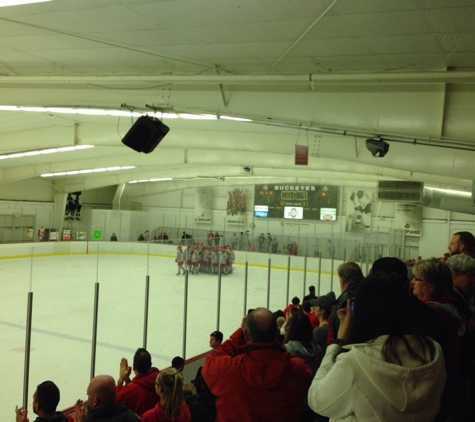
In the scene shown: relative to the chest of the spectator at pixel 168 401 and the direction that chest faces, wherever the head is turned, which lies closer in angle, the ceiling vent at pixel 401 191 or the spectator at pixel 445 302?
the ceiling vent

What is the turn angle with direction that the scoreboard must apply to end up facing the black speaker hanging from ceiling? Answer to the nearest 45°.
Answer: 0° — it already faces it

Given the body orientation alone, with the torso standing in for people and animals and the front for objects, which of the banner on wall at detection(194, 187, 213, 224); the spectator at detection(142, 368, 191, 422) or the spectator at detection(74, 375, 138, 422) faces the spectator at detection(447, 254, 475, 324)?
the banner on wall

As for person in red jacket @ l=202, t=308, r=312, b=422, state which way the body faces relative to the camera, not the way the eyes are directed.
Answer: away from the camera

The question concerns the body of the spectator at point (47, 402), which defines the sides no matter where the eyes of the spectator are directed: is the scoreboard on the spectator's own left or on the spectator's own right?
on the spectator's own right

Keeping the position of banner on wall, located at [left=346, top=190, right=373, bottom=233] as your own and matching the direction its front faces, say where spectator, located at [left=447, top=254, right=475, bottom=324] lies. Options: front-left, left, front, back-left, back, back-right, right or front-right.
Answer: front

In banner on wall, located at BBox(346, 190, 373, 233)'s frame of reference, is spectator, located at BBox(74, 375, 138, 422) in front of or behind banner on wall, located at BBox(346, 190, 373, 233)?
in front

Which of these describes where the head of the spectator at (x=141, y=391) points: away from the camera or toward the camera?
away from the camera

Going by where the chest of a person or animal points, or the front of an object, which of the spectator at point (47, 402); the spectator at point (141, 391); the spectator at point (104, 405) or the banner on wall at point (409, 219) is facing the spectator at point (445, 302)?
the banner on wall

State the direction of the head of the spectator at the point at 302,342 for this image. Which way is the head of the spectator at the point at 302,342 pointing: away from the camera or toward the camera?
away from the camera
